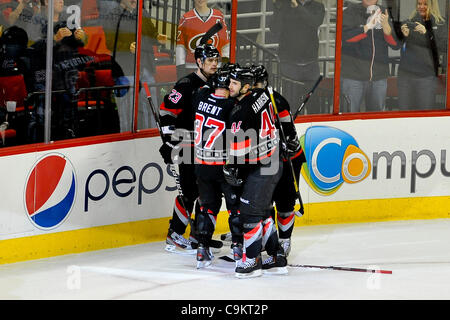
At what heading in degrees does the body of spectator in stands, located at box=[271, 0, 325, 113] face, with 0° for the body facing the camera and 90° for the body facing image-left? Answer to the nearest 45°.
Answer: approximately 0°

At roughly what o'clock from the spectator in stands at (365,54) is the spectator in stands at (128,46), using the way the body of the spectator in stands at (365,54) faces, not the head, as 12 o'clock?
the spectator in stands at (128,46) is roughly at 2 o'clock from the spectator in stands at (365,54).

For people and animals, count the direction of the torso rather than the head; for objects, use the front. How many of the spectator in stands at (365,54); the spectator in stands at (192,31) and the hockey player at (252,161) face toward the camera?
2

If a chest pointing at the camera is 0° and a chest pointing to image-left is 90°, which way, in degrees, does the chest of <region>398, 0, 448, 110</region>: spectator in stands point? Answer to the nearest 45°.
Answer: approximately 45°

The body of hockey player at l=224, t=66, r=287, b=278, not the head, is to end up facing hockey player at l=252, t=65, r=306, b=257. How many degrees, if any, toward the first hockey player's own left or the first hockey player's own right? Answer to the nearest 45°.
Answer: approximately 90° to the first hockey player's own right

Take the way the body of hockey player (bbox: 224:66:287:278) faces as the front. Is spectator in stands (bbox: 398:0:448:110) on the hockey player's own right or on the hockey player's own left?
on the hockey player's own right

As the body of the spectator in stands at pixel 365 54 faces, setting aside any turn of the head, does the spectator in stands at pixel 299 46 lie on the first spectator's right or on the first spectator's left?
on the first spectator's right

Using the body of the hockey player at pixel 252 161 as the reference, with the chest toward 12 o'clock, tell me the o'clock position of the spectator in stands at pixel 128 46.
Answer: The spectator in stands is roughly at 12 o'clock from the hockey player.

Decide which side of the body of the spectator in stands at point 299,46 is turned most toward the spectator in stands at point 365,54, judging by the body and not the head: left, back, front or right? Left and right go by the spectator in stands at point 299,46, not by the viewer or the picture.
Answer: left
